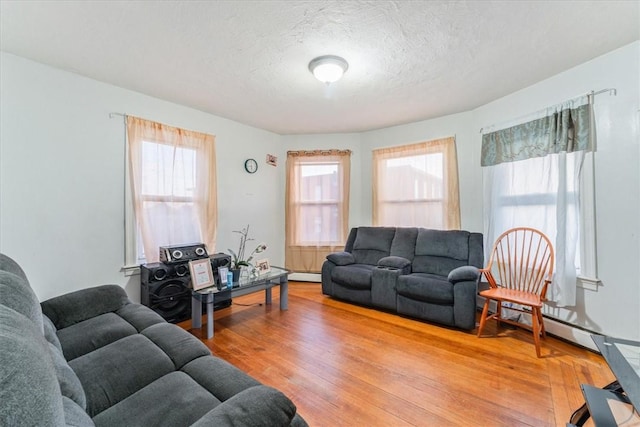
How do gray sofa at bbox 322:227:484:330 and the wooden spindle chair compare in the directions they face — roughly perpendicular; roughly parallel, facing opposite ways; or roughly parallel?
roughly parallel

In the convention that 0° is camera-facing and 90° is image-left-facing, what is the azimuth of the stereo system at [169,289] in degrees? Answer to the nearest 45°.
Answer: approximately 315°

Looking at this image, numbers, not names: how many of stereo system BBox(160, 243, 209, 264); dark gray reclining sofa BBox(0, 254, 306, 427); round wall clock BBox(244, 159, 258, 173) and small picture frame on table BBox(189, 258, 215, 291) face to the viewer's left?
0

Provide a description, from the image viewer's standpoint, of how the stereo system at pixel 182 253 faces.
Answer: facing the viewer and to the right of the viewer

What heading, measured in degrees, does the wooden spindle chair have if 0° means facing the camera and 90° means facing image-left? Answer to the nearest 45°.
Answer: approximately 45°

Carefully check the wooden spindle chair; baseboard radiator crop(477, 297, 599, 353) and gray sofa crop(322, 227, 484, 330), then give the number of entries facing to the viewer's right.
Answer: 0

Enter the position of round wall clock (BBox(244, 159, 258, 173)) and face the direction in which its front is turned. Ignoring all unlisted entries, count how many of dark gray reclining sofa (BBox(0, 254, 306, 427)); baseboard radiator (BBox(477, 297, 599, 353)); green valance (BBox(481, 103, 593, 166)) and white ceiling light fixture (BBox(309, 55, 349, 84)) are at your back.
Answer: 0

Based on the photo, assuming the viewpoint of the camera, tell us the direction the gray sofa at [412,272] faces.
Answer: facing the viewer and to the left of the viewer

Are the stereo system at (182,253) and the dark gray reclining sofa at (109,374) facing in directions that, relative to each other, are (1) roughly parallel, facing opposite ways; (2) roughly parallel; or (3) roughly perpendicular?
roughly perpendicular

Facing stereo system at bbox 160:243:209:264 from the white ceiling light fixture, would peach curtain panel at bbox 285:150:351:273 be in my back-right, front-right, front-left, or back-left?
front-right
